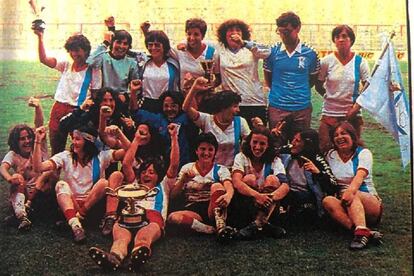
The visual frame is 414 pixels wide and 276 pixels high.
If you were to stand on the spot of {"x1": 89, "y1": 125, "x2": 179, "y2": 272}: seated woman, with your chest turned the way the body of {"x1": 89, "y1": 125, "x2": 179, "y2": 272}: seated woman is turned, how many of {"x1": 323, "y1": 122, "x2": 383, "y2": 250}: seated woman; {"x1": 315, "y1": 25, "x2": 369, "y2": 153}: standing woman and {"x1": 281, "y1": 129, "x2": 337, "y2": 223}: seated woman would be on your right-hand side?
0

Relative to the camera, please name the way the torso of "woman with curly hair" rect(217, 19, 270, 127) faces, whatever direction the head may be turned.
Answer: toward the camera

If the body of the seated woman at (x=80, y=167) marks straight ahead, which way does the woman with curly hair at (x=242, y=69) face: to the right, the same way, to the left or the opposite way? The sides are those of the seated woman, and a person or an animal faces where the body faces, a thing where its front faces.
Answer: the same way

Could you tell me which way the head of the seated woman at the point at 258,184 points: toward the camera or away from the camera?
toward the camera

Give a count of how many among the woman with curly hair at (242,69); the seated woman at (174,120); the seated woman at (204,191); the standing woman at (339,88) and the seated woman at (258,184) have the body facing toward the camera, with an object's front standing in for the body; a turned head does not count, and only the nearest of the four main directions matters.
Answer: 5

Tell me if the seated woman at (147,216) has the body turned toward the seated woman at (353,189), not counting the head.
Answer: no

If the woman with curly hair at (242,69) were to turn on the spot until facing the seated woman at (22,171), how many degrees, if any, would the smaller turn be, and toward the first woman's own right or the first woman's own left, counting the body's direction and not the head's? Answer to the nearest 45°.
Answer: approximately 90° to the first woman's own right

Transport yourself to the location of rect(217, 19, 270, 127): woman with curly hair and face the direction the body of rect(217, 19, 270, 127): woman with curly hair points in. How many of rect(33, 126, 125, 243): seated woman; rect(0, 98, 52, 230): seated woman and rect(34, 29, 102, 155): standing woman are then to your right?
3

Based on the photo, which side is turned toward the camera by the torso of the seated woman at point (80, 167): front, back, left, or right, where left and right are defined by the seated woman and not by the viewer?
front

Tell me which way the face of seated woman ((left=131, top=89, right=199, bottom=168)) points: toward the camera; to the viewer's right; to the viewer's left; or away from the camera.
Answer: toward the camera

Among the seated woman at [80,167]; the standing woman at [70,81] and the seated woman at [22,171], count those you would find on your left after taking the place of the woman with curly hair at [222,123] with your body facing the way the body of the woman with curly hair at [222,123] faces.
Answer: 0

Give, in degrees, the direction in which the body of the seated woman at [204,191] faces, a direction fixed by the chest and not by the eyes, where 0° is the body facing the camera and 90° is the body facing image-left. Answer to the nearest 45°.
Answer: approximately 0°

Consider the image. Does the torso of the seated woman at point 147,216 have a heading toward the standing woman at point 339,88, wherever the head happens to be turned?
no

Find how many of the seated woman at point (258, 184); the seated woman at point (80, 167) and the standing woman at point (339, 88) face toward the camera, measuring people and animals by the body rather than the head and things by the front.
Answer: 3

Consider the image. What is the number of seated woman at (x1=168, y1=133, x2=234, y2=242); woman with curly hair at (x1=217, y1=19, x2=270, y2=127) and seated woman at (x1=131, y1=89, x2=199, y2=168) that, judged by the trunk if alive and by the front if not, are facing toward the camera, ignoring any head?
3

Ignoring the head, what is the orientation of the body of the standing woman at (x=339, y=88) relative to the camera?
toward the camera
